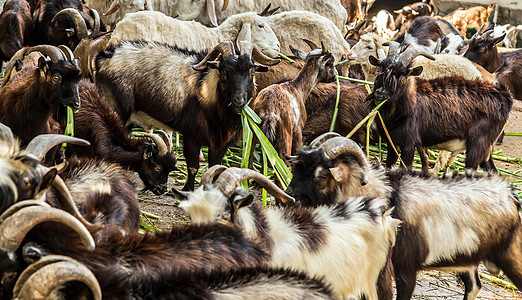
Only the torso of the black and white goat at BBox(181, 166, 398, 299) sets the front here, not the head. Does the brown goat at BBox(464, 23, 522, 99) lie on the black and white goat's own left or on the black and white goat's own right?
on the black and white goat's own right

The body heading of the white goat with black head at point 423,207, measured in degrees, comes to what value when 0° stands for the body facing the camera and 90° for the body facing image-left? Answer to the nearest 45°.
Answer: approximately 90°

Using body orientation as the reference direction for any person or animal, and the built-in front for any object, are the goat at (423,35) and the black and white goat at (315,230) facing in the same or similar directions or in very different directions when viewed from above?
very different directions

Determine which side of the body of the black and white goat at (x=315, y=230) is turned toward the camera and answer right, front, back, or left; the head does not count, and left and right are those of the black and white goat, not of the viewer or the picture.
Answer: left

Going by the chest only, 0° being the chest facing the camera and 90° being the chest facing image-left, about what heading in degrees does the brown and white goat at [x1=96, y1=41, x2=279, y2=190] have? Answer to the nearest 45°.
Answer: approximately 315°

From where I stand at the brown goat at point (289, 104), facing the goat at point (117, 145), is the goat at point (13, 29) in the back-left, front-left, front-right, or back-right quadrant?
front-right

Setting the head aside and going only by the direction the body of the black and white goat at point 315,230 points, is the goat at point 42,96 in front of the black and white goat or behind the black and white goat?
in front

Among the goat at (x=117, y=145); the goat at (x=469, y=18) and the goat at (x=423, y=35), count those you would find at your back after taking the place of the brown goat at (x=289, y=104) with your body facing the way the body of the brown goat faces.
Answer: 1

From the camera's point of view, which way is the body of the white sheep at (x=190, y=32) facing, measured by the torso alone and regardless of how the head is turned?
to the viewer's right

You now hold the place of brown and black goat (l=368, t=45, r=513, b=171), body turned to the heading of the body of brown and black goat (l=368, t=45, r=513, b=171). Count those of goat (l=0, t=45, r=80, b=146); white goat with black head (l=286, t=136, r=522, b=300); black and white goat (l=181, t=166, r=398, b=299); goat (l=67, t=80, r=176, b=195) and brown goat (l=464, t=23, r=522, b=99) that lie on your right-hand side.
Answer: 1

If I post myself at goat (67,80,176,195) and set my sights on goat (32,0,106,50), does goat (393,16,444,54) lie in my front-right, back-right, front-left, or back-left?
front-right

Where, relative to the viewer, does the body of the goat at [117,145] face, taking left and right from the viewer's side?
facing to the right of the viewer

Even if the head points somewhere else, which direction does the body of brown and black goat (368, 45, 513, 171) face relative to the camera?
to the viewer's left
